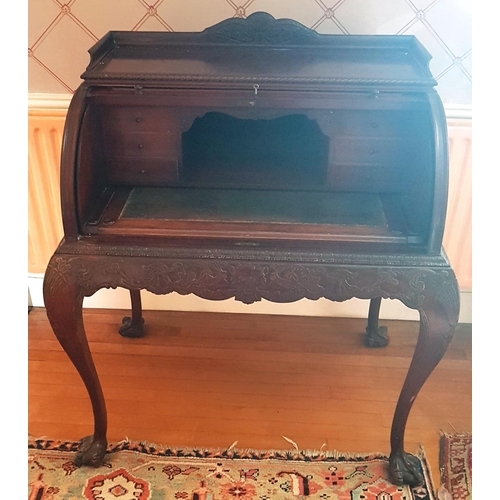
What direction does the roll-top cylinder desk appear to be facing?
toward the camera
